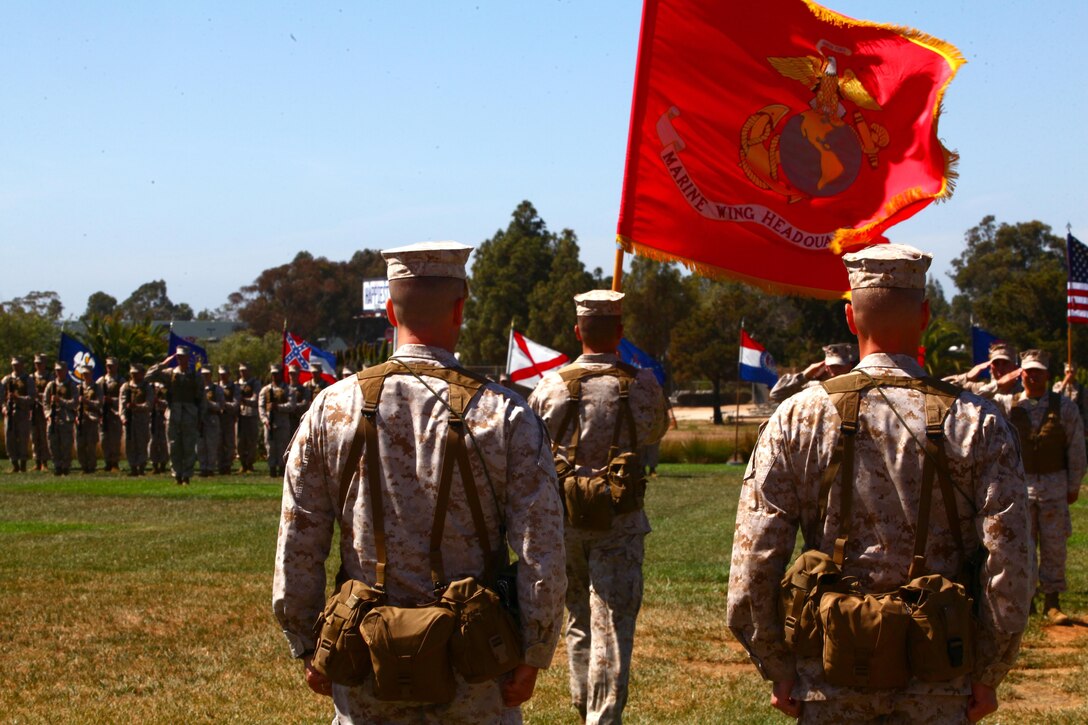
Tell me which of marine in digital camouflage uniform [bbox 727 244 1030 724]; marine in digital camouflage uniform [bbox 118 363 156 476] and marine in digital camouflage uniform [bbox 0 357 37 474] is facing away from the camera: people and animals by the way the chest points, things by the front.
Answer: marine in digital camouflage uniform [bbox 727 244 1030 724]

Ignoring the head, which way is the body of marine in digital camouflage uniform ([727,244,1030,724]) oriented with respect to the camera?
away from the camera

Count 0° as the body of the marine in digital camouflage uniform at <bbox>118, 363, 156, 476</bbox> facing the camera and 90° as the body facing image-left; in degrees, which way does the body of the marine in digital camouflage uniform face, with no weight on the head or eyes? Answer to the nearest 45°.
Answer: approximately 0°

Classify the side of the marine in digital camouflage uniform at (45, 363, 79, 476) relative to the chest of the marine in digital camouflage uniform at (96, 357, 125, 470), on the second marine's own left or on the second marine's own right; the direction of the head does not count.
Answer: on the second marine's own right

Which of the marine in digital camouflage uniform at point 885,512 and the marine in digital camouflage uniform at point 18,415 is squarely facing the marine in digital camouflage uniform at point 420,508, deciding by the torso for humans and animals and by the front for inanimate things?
the marine in digital camouflage uniform at point 18,415

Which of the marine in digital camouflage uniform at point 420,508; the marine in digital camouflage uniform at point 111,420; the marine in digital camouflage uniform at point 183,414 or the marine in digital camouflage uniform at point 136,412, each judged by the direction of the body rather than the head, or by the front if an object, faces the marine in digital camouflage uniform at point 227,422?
the marine in digital camouflage uniform at point 420,508

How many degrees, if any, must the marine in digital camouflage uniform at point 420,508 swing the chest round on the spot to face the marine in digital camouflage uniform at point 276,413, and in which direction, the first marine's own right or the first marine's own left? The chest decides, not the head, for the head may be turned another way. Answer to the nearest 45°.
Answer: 0° — they already face them

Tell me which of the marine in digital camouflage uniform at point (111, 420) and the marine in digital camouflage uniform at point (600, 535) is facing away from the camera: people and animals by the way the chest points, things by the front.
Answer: the marine in digital camouflage uniform at point (600, 535)

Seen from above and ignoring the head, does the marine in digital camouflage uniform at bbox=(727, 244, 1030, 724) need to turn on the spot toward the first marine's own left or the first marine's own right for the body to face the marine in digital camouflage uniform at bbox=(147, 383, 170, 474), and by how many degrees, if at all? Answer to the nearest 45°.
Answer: approximately 45° to the first marine's own left

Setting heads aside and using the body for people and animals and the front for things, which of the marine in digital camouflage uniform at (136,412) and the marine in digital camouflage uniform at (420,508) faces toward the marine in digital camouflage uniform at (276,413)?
the marine in digital camouflage uniform at (420,508)

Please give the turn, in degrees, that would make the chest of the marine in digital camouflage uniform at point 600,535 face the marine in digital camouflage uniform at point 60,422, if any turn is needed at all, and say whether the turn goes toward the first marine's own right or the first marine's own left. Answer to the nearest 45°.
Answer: approximately 45° to the first marine's own left

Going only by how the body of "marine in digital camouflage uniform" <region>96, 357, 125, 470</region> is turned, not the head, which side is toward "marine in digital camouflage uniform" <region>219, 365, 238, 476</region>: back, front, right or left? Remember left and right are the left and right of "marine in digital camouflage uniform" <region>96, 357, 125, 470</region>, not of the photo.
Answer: left

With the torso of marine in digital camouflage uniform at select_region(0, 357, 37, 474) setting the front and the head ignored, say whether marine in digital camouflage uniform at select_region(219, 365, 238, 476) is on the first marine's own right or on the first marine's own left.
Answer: on the first marine's own left

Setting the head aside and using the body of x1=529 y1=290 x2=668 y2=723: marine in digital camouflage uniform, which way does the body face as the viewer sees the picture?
away from the camera
